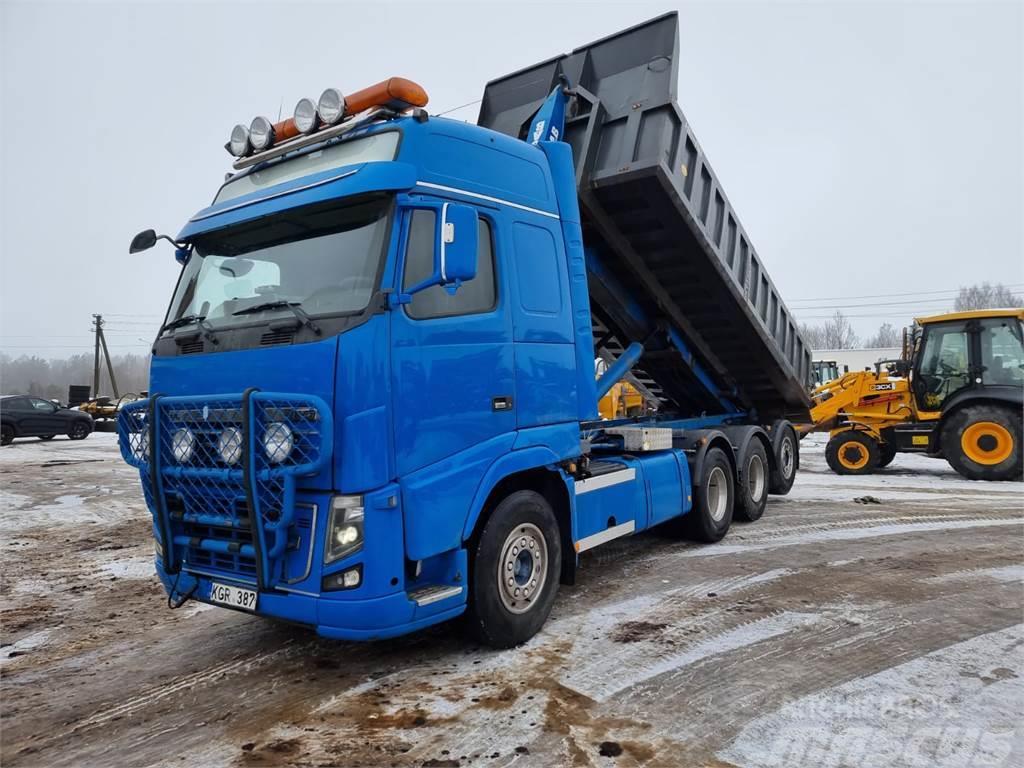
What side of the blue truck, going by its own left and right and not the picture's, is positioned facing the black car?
right

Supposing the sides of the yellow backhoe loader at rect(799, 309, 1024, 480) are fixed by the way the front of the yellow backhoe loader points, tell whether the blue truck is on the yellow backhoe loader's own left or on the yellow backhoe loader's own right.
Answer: on the yellow backhoe loader's own left

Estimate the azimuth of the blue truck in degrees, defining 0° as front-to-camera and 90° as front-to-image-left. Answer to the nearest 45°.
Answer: approximately 45°

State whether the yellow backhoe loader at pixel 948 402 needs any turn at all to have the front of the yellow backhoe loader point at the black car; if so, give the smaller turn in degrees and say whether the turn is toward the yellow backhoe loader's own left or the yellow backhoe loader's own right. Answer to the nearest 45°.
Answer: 0° — it already faces it

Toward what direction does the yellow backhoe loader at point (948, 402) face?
to the viewer's left

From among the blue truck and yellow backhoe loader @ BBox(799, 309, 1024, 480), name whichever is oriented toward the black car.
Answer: the yellow backhoe loader

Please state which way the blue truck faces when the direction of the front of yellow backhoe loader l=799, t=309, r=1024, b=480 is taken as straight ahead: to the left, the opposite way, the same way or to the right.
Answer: to the left

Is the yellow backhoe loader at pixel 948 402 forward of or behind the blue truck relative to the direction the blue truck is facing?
behind
